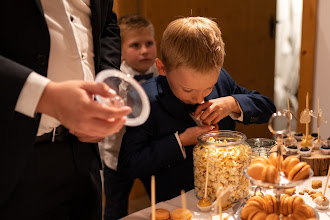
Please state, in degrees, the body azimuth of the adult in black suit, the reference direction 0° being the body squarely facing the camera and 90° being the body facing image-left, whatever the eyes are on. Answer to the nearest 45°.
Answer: approximately 315°

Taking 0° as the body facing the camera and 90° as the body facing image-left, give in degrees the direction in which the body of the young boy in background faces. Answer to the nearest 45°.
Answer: approximately 315°

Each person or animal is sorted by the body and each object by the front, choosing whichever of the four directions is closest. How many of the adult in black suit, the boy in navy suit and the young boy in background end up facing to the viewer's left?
0

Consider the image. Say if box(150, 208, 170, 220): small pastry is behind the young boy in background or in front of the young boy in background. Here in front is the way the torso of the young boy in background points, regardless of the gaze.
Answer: in front

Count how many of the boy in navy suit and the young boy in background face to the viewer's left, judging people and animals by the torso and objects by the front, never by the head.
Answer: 0

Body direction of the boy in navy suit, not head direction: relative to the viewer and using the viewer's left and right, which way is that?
facing the viewer and to the right of the viewer
